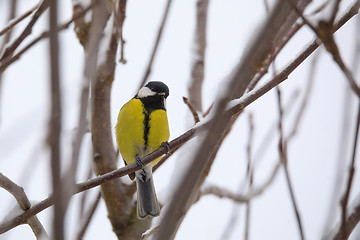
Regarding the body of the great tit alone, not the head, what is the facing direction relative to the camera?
toward the camera
